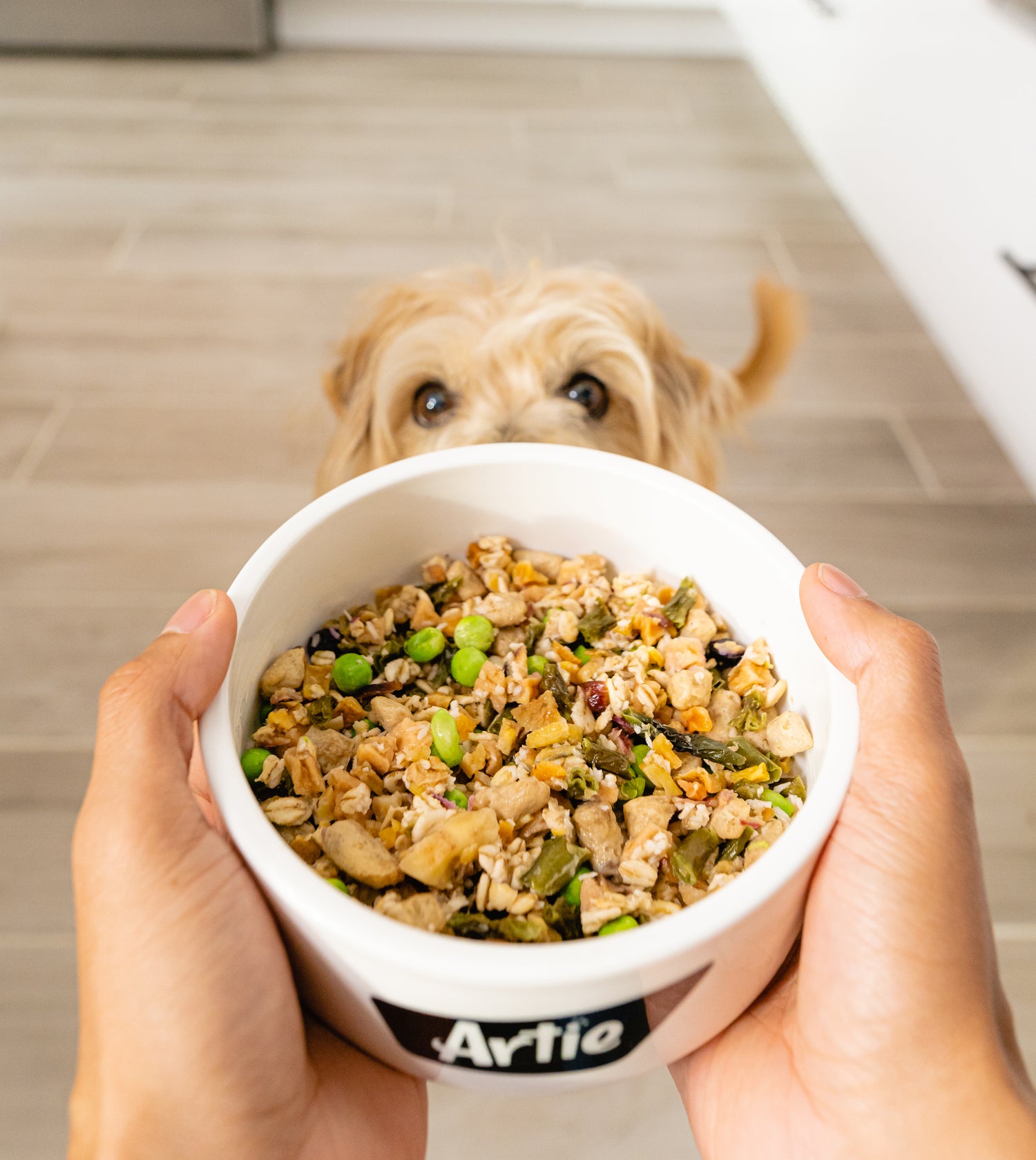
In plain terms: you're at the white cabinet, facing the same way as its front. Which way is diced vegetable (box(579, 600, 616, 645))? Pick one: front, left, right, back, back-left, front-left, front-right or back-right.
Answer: left

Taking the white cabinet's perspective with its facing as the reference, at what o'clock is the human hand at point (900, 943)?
The human hand is roughly at 9 o'clock from the white cabinet.

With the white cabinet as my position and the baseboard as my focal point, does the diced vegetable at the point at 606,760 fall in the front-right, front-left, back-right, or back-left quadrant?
back-left

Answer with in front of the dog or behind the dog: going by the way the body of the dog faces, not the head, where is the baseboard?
behind

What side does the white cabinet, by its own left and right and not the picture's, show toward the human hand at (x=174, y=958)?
left

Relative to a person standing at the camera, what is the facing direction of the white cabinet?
facing to the left of the viewer

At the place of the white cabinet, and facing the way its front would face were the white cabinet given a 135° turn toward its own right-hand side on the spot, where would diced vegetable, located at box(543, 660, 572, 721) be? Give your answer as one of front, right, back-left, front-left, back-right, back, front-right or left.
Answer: back-right

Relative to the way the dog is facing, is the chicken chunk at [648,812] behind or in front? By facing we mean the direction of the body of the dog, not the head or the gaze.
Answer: in front

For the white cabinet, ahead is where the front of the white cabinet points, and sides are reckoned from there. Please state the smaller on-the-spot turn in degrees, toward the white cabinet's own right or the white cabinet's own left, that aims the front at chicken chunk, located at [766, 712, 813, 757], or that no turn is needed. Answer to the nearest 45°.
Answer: approximately 90° to the white cabinet's own left

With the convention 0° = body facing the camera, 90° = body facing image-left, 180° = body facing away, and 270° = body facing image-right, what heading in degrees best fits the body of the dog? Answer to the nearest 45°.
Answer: approximately 0°

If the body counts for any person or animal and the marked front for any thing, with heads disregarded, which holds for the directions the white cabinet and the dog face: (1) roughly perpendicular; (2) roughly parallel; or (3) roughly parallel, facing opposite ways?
roughly perpendicular

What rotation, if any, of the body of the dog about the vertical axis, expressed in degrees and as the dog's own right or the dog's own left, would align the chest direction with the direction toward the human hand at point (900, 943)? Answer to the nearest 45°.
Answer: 0° — it already faces them
